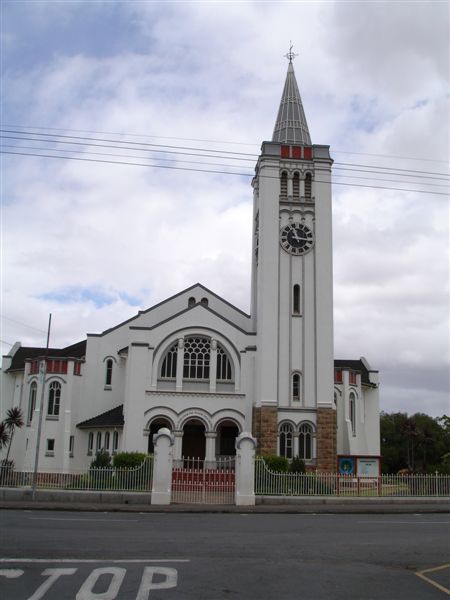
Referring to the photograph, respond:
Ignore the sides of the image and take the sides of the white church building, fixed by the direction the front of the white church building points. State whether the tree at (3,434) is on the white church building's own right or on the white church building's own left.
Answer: on the white church building's own right

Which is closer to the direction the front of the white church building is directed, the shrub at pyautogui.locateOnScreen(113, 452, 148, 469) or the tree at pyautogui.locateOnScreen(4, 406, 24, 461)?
the shrub

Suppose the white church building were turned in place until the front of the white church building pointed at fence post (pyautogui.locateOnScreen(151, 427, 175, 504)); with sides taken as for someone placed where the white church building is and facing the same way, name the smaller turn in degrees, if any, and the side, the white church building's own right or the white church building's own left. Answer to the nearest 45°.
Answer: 0° — it already faces it

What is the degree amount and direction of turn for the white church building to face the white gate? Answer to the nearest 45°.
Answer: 0° — it already faces it

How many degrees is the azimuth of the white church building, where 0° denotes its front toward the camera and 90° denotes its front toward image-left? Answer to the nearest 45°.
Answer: approximately 0°

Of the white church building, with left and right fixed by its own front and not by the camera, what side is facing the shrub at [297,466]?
front

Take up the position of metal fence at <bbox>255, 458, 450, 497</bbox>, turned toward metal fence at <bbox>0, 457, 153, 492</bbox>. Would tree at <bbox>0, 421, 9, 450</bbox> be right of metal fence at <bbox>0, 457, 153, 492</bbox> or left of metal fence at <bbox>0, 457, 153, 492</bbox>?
right

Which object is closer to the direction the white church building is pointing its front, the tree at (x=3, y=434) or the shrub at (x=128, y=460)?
the shrub

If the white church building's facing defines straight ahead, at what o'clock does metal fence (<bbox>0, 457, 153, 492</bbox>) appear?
The metal fence is roughly at 1 o'clock from the white church building.

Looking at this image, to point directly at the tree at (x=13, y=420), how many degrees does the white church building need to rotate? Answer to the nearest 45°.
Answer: approximately 90° to its right

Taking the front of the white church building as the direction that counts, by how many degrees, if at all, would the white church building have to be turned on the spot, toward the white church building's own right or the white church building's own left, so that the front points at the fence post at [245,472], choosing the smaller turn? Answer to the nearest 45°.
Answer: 0° — it already faces it
